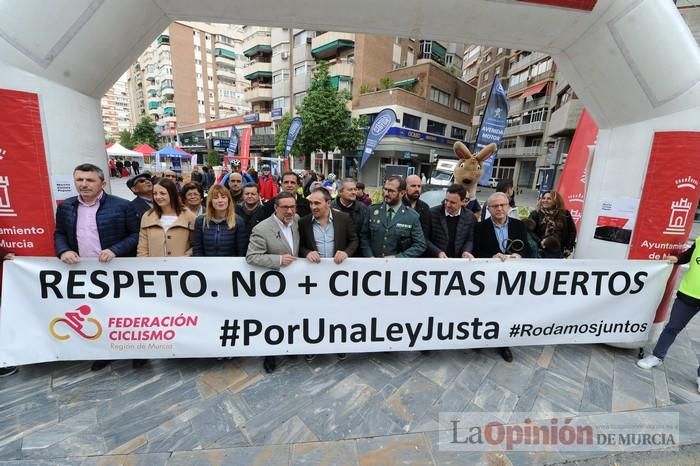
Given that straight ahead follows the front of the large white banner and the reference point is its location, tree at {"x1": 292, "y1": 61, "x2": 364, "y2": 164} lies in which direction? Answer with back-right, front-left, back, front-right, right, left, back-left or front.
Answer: back

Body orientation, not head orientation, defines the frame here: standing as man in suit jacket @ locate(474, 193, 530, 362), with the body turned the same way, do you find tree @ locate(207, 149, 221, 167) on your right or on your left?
on your right

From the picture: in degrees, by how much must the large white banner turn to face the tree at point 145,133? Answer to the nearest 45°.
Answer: approximately 135° to its right

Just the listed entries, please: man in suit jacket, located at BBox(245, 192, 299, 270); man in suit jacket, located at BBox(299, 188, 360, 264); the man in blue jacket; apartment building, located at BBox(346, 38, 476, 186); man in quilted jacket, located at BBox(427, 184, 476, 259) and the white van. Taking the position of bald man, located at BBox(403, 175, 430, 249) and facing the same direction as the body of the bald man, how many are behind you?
2

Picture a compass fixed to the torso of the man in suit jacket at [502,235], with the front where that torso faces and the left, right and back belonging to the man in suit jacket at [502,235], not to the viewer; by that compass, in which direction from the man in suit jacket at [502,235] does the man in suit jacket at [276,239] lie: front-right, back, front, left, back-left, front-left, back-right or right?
front-right

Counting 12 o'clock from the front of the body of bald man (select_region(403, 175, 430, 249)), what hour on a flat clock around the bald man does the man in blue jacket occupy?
The man in blue jacket is roughly at 2 o'clock from the bald man.

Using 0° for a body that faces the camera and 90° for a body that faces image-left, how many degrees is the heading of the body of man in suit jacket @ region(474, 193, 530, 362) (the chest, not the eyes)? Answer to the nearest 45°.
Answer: approximately 0°

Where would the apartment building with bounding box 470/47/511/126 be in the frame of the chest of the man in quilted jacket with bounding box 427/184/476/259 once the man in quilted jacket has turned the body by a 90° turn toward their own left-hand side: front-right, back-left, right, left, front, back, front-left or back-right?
left

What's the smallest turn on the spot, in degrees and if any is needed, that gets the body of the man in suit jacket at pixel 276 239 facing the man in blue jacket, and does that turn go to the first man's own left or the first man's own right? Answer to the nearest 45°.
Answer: approximately 135° to the first man's own right

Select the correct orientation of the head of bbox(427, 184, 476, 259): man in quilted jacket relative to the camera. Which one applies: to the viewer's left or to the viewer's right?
to the viewer's left
